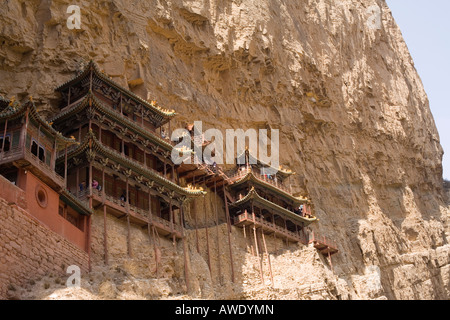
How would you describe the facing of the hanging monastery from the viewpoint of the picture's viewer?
facing the viewer and to the right of the viewer
